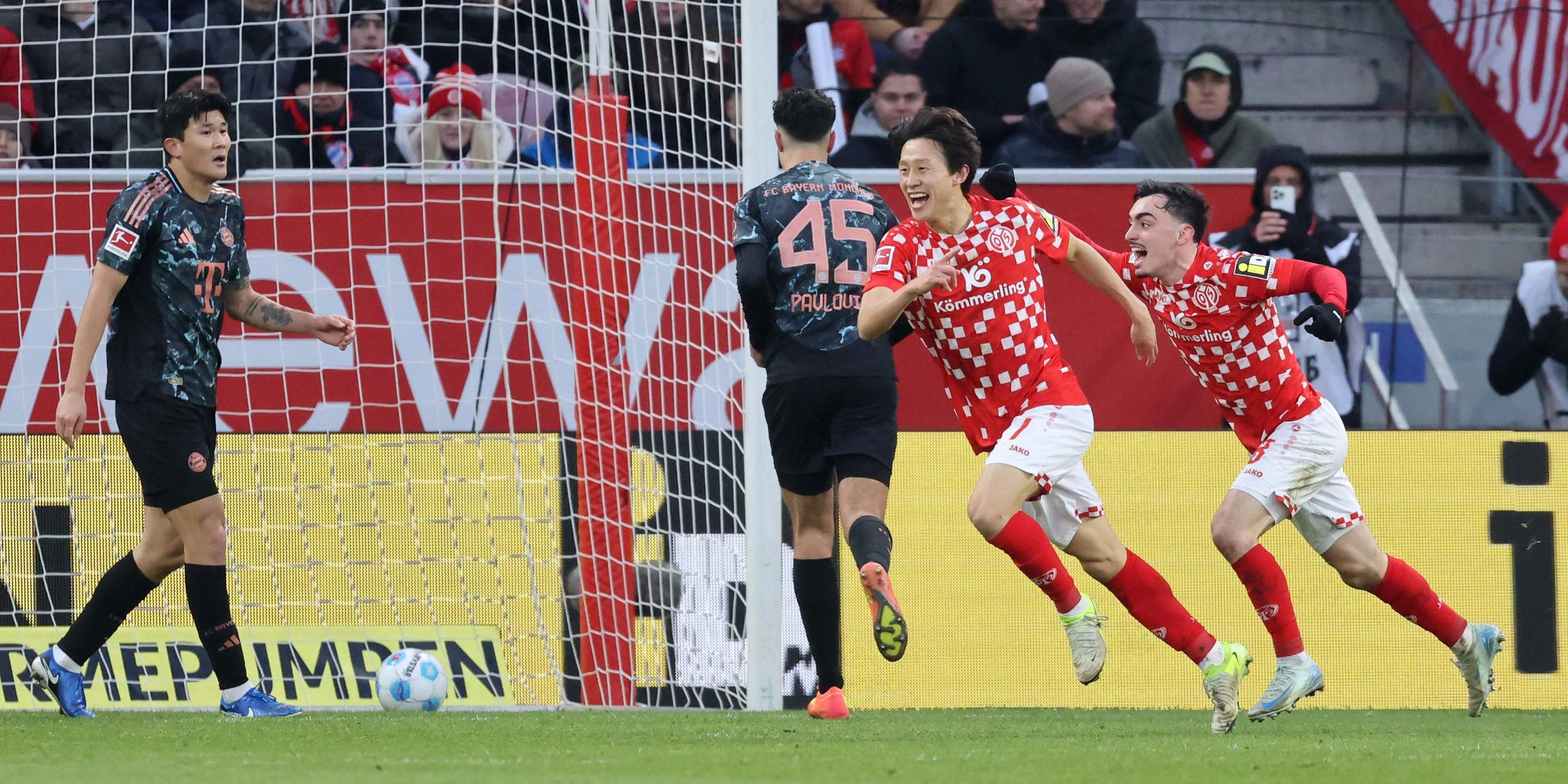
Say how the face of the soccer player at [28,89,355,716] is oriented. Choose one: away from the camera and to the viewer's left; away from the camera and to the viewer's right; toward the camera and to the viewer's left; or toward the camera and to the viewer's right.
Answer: toward the camera and to the viewer's right

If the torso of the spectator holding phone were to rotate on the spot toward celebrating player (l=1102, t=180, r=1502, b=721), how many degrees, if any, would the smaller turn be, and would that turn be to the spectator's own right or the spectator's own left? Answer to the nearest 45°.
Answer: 0° — they already face them

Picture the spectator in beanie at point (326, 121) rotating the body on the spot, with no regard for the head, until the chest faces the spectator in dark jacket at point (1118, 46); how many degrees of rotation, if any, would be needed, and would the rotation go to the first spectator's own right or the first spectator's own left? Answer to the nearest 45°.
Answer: approximately 90° to the first spectator's own left

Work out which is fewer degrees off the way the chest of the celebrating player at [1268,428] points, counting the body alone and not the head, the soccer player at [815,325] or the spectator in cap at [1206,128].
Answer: the soccer player

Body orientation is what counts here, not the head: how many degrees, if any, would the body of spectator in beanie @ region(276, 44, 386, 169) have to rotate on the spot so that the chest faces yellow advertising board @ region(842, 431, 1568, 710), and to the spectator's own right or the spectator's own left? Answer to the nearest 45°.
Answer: approximately 45° to the spectator's own left

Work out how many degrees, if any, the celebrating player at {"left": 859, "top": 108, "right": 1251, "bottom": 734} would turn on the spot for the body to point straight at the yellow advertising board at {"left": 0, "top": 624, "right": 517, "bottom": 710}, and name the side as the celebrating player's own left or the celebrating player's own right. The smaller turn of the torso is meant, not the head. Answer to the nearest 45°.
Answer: approximately 90° to the celebrating player's own right

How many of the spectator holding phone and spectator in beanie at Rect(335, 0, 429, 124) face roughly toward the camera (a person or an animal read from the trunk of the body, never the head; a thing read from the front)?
2

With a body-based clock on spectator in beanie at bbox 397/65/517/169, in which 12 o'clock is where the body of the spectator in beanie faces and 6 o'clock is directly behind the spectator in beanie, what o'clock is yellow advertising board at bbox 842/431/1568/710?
The yellow advertising board is roughly at 10 o'clock from the spectator in beanie.

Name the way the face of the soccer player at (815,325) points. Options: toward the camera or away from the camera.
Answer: away from the camera

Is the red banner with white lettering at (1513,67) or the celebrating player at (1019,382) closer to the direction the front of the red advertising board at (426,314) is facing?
the celebrating player

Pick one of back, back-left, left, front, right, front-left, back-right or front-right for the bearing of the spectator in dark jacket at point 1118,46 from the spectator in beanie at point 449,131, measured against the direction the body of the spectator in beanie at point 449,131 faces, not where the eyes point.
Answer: left

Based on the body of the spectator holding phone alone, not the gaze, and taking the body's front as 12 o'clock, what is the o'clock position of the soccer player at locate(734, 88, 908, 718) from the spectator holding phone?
The soccer player is roughly at 1 o'clock from the spectator holding phone.

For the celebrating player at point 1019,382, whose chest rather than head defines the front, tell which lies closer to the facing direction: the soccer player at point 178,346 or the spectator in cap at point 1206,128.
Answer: the soccer player

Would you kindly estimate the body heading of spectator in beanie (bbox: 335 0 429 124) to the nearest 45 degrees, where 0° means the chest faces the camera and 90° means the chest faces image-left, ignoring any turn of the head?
approximately 0°
